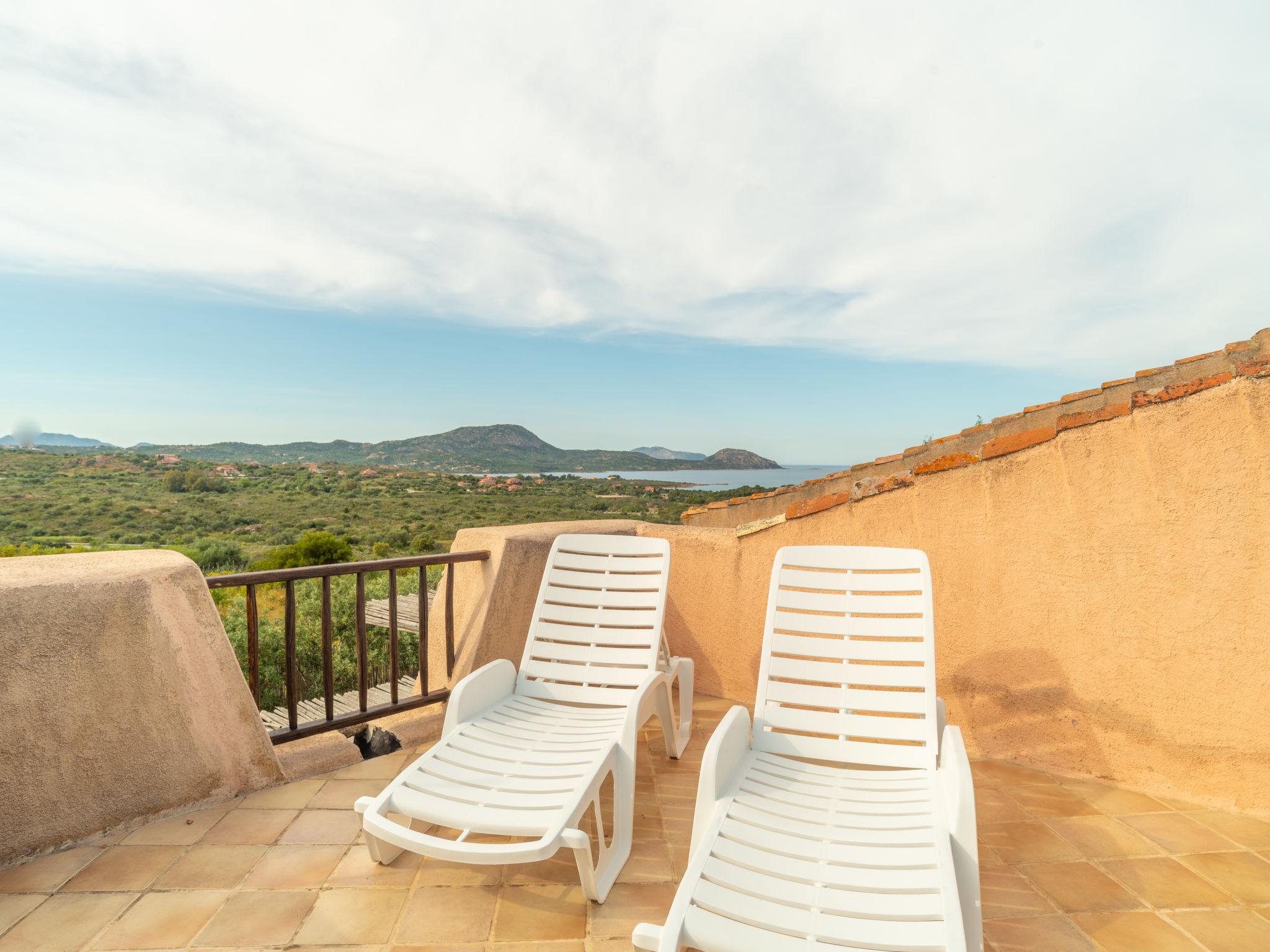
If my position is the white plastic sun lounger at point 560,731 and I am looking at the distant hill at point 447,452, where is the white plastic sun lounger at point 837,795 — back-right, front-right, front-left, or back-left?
back-right

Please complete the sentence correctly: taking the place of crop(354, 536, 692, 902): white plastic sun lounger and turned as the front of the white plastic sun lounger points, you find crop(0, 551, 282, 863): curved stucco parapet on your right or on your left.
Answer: on your right

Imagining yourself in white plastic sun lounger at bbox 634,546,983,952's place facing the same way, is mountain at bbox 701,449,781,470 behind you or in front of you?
behind

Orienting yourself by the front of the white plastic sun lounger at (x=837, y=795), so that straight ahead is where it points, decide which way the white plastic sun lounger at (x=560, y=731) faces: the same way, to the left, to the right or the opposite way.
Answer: the same way

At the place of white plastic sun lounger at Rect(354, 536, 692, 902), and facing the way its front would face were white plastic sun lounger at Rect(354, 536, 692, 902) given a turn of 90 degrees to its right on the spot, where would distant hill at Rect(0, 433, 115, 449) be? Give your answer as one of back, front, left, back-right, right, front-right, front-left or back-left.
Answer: front

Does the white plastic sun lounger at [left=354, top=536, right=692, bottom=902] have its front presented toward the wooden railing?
no

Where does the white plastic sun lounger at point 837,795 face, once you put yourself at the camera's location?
facing the viewer

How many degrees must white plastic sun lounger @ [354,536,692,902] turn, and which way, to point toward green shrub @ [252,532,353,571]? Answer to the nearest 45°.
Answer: approximately 135° to its right

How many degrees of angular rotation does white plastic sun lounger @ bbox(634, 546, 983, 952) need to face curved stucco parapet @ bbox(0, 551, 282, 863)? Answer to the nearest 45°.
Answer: approximately 90° to its right

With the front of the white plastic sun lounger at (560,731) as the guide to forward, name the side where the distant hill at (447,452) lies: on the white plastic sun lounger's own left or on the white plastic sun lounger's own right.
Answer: on the white plastic sun lounger's own right

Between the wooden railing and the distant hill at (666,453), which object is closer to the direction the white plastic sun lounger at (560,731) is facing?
the wooden railing

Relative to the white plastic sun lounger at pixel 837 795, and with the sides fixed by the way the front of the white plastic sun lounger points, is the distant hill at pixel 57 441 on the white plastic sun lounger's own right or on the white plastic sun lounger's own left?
on the white plastic sun lounger's own right

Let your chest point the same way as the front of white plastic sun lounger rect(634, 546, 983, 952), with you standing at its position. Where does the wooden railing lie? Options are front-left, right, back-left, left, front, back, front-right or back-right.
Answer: right

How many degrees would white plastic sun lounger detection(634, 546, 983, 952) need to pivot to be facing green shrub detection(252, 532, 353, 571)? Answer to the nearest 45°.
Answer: approximately 135° to its right

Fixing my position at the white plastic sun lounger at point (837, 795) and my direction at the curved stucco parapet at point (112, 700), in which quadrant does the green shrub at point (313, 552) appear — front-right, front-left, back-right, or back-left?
front-right

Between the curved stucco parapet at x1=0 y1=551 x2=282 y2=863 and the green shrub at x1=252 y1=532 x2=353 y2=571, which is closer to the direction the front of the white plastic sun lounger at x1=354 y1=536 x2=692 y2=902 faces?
the curved stucco parapet

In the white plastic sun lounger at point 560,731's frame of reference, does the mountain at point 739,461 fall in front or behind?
behind

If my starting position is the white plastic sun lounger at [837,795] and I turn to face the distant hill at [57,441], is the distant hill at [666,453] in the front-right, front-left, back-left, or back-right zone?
front-right

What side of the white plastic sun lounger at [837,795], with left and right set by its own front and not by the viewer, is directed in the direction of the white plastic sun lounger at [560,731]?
right

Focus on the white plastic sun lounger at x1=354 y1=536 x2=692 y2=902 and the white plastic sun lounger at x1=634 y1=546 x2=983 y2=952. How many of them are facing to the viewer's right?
0
